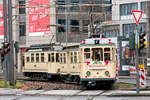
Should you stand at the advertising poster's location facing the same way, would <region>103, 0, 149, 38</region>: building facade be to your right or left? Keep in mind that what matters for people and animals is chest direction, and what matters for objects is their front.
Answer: on your left

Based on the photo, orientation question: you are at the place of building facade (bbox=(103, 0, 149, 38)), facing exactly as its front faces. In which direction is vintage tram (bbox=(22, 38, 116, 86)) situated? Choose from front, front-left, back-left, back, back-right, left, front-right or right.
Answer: front

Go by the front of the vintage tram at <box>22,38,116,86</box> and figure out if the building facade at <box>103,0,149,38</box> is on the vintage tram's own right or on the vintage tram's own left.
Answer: on the vintage tram's own left

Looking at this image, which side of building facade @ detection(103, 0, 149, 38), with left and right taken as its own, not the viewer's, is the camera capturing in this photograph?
front

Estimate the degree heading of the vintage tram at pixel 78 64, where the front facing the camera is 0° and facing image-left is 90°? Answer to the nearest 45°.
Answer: approximately 315°

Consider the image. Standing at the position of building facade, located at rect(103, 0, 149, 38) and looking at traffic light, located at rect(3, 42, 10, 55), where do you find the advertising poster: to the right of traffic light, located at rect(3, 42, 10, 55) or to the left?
right

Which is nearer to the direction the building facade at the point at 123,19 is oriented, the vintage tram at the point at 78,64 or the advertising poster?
the vintage tram

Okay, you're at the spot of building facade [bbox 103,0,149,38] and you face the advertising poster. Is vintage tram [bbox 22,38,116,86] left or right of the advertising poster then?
left

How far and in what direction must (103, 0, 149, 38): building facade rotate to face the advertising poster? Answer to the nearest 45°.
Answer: approximately 45° to its right

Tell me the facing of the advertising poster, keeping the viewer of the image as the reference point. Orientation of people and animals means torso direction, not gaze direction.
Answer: facing the viewer

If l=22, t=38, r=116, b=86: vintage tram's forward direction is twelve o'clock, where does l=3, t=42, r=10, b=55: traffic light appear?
The traffic light is roughly at 4 o'clock from the vintage tram.
